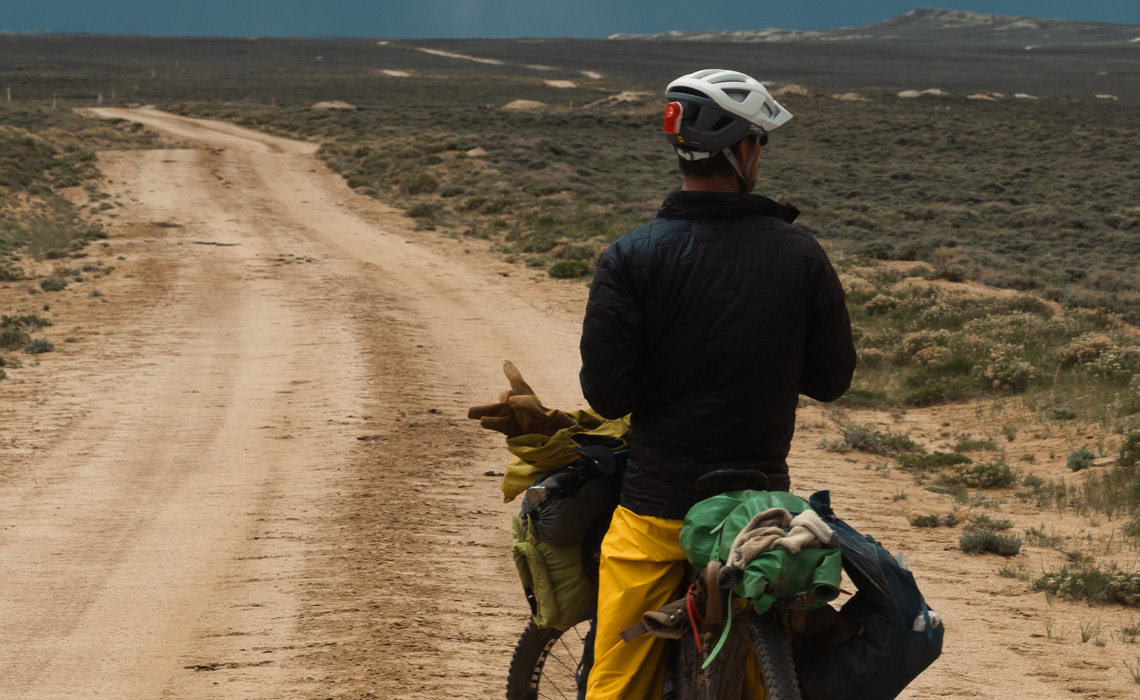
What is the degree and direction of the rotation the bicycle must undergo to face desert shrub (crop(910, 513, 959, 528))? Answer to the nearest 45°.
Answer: approximately 45° to its right

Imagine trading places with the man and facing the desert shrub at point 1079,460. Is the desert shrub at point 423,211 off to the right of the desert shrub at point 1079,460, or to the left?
left

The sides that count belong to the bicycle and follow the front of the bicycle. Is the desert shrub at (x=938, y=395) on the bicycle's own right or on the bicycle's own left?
on the bicycle's own right

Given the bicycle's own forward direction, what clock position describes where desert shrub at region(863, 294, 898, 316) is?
The desert shrub is roughly at 2 o'clock from the bicycle.

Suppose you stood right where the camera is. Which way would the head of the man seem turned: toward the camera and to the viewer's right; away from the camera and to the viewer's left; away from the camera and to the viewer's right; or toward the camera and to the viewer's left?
away from the camera and to the viewer's right

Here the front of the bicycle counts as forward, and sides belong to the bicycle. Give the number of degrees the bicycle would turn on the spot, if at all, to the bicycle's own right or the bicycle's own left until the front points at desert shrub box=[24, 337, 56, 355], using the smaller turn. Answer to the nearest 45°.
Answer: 0° — it already faces it

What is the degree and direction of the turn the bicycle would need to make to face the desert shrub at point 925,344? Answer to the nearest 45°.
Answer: approximately 45° to its right

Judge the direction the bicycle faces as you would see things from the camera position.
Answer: facing away from the viewer and to the left of the viewer

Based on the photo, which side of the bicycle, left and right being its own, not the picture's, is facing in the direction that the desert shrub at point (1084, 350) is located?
right

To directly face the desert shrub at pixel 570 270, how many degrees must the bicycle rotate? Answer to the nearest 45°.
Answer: approximately 45° to its right
